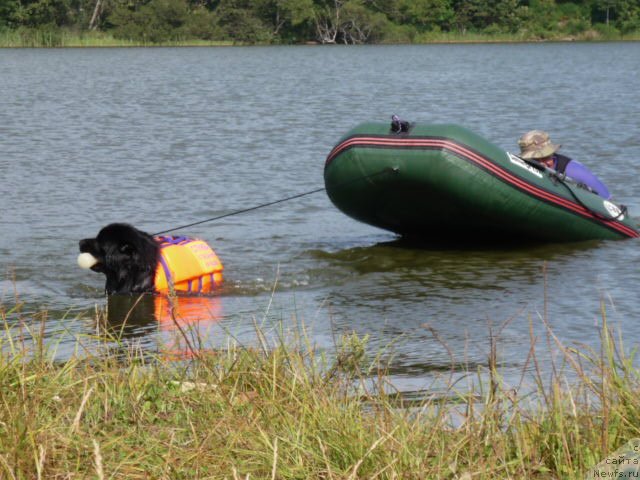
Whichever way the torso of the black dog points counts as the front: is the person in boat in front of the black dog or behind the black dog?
behind

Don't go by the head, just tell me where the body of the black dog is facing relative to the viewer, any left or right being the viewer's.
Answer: facing to the left of the viewer

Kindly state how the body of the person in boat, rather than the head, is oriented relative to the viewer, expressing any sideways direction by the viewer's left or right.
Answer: facing to the left of the viewer

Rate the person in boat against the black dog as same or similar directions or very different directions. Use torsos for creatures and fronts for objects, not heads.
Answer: same or similar directions

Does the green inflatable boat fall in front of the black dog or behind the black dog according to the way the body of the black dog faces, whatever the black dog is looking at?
behind

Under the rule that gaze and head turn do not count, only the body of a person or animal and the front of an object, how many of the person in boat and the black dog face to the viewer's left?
2
